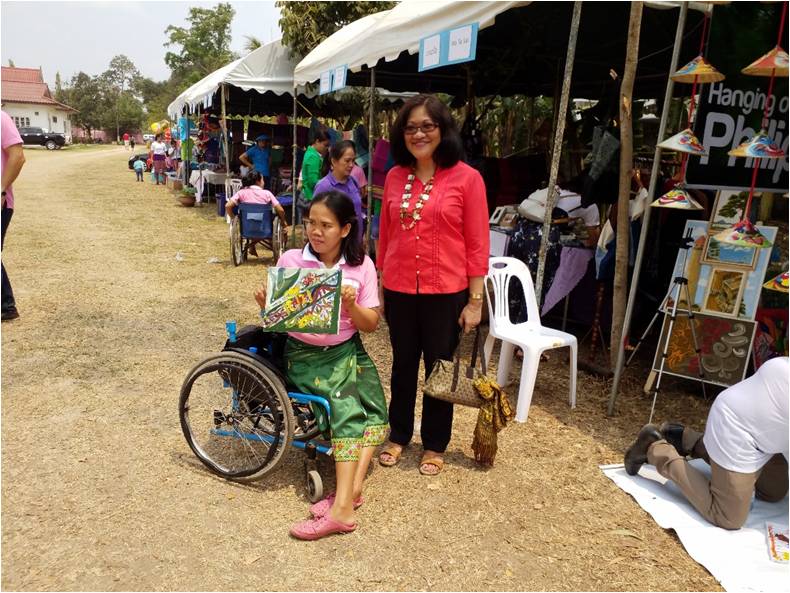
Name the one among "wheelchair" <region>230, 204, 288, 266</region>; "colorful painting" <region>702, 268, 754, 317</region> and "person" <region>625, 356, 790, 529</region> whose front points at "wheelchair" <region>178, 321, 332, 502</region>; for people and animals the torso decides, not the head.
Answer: the colorful painting

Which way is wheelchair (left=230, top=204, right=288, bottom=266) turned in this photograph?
away from the camera

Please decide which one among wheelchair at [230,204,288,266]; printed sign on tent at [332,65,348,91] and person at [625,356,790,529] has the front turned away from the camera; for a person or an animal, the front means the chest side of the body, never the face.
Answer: the wheelchair

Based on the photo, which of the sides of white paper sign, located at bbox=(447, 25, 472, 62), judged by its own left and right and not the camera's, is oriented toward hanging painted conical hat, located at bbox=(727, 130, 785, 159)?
left

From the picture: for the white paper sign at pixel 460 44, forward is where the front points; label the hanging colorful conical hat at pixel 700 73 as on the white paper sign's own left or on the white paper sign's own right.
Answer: on the white paper sign's own left

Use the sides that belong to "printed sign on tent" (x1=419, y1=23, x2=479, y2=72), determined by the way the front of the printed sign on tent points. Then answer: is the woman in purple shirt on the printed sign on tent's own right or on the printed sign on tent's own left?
on the printed sign on tent's own right

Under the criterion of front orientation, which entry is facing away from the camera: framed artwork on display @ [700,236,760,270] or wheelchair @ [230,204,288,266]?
the wheelchair

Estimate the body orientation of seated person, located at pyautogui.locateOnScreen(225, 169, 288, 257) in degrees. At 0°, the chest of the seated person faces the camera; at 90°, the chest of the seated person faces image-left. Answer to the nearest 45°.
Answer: approximately 180°

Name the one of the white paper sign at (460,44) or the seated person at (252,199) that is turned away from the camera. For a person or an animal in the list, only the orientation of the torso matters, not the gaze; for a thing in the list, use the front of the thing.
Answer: the seated person

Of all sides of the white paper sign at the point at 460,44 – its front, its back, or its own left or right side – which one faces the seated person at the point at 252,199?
right

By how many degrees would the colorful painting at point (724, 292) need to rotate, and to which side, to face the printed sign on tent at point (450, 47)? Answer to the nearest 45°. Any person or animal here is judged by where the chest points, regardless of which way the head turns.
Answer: approximately 45° to its right

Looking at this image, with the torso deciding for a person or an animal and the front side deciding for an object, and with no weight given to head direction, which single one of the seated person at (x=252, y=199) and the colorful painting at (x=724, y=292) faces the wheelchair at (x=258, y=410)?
the colorful painting
